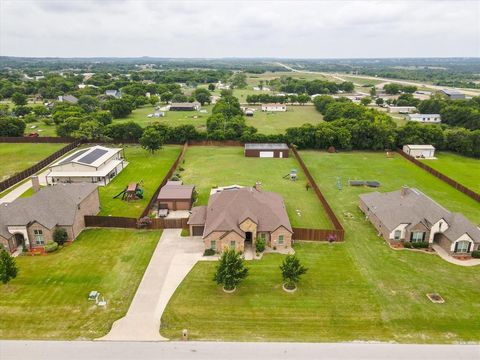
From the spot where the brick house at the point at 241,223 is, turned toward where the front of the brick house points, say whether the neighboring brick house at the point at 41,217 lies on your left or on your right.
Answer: on your right

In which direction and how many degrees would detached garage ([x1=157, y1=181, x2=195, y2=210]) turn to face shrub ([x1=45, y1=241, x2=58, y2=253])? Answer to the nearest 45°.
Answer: approximately 45° to its right

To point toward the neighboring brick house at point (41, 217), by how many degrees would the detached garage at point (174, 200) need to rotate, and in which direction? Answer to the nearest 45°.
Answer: approximately 45° to its right

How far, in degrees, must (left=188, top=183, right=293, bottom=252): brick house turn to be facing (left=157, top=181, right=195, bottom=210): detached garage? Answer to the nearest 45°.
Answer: approximately 135° to its right

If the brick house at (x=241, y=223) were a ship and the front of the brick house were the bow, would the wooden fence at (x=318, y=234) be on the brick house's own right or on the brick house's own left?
on the brick house's own left

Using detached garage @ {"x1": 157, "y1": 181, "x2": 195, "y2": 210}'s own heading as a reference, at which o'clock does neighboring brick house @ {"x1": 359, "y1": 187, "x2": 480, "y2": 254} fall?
The neighboring brick house is roughly at 10 o'clock from the detached garage.

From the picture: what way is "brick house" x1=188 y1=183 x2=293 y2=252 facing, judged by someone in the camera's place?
facing the viewer

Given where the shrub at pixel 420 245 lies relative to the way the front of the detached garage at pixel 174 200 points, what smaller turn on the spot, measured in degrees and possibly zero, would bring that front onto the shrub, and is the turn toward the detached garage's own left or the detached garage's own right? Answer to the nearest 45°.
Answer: approximately 45° to the detached garage's own left

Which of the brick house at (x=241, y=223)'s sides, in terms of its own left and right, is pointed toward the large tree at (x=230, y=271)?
front

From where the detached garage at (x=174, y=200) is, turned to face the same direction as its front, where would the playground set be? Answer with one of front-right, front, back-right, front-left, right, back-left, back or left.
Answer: back-right

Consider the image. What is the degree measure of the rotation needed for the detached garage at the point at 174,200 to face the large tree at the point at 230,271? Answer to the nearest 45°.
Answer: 0° — it already faces it

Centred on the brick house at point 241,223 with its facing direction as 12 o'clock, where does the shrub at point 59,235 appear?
The shrub is roughly at 3 o'clock from the brick house.

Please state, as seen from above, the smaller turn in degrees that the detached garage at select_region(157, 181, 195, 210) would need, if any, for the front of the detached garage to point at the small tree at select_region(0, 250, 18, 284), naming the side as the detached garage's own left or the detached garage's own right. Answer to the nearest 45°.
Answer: approximately 45° to the detached garage's own right

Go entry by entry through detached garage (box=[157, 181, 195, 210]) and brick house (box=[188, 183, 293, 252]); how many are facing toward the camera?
2

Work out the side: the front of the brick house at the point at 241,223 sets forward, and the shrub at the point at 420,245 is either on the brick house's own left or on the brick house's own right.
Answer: on the brick house's own left
